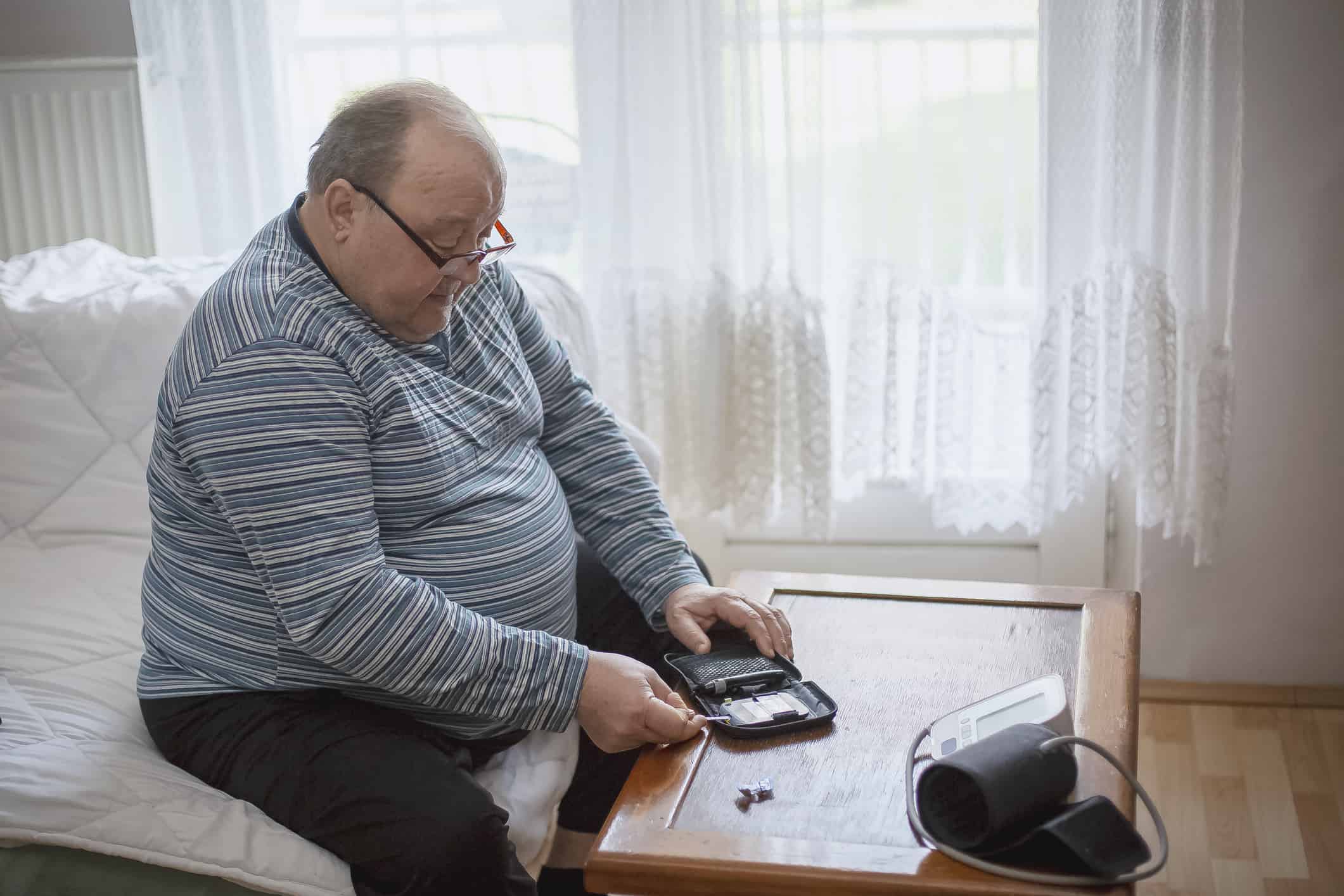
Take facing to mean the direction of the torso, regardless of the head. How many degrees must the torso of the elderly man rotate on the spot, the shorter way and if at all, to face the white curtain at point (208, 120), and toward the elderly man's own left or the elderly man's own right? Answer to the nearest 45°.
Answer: approximately 135° to the elderly man's own left

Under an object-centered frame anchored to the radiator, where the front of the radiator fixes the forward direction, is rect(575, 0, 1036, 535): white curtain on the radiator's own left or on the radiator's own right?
on the radiator's own left

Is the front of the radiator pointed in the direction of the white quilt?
yes

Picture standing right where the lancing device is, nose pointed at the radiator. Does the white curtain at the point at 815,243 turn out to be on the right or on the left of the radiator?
right

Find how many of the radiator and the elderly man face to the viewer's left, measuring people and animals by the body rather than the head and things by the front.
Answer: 0

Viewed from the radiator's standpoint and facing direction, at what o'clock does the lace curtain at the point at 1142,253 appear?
The lace curtain is roughly at 10 o'clock from the radiator.

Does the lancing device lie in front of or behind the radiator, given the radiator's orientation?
in front

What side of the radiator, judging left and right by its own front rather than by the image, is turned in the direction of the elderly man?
front

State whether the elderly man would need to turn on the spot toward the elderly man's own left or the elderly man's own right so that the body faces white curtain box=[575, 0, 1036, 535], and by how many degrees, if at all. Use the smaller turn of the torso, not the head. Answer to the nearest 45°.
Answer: approximately 90° to the elderly man's own left

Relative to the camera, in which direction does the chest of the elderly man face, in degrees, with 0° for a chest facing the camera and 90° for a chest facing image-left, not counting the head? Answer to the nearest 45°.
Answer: approximately 315°

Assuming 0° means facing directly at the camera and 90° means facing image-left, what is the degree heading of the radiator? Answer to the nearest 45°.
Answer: approximately 0°
